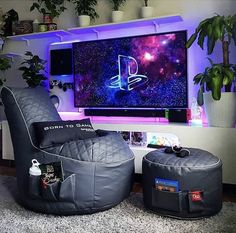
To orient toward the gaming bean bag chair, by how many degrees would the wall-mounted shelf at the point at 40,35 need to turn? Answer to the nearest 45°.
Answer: approximately 45° to its left

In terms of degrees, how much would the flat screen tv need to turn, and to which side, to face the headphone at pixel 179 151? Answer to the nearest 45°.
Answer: approximately 45° to its left

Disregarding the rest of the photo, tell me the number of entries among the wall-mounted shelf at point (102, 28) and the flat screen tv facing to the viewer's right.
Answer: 0

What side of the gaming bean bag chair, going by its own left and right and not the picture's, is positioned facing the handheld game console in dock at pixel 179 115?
left

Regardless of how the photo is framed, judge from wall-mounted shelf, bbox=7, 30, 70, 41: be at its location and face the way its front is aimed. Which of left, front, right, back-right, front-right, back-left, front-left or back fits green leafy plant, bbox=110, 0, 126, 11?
left

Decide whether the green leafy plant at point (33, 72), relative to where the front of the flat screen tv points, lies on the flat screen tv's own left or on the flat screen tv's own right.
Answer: on the flat screen tv's own right

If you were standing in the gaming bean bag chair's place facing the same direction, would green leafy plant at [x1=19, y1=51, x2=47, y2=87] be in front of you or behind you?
behind

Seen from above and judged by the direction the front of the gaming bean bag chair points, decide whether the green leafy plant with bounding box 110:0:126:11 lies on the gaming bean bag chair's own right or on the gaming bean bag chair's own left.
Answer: on the gaming bean bag chair's own left
